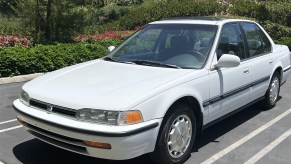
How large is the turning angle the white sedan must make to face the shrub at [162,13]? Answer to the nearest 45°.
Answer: approximately 135° to its right

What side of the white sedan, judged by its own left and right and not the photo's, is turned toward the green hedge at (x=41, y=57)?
right

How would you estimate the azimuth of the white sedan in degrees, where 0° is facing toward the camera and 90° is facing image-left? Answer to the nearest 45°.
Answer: approximately 45°
